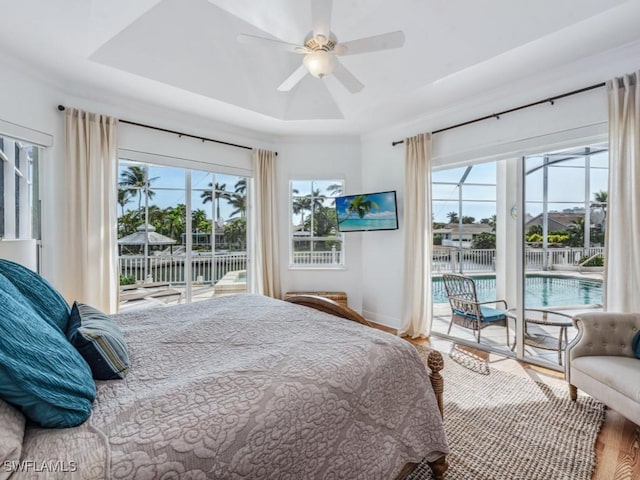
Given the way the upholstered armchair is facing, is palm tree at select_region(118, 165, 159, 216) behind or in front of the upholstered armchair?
in front

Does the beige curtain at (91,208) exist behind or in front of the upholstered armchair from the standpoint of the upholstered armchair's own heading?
in front

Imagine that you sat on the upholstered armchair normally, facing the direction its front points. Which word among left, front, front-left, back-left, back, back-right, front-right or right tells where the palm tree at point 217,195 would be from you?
front-right

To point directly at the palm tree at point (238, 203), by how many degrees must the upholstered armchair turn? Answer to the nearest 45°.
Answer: approximately 45° to its right

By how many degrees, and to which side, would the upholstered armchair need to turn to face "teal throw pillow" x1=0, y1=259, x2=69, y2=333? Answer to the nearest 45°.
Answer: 0° — it already faces it

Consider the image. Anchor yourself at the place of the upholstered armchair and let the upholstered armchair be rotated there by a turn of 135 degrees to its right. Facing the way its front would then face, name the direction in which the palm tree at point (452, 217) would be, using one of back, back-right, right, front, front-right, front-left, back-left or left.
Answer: front-left

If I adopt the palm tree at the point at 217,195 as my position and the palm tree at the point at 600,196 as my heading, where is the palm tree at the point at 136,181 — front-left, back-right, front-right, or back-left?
back-right

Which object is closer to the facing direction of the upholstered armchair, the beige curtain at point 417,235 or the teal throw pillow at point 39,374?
the teal throw pillow

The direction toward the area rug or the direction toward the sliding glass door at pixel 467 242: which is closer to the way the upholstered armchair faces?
the area rug

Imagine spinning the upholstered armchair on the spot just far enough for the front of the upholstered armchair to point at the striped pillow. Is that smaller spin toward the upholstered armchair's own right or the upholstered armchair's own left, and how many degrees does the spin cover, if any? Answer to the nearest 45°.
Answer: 0° — it already faces it

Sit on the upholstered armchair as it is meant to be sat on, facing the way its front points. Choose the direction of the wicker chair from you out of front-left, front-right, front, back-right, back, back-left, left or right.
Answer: right

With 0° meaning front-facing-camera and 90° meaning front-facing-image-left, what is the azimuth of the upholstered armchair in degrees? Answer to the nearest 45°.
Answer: approximately 45°

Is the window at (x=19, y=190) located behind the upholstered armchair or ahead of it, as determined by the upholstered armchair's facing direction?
ahead
